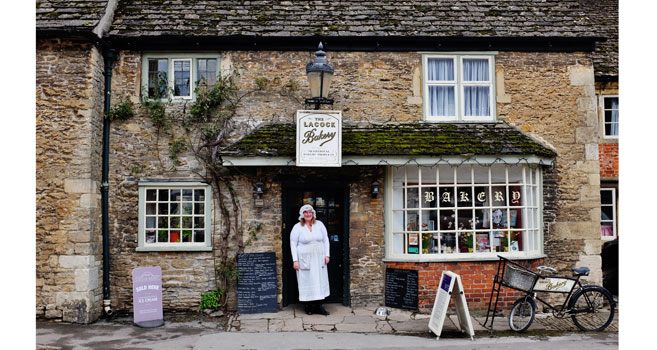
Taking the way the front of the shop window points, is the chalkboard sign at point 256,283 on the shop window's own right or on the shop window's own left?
on the shop window's own right

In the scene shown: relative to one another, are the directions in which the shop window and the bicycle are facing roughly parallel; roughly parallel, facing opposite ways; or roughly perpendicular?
roughly perpendicular

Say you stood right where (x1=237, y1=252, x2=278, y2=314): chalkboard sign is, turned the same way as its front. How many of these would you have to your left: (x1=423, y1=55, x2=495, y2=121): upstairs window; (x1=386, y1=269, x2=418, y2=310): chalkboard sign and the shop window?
3

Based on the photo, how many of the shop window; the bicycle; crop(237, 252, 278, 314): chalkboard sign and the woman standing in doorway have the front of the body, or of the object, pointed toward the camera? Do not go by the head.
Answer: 3

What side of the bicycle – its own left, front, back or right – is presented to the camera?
left
